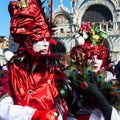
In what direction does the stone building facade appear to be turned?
toward the camera

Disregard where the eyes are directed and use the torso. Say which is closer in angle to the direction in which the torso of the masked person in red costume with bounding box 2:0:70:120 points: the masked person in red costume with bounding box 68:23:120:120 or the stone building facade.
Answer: the masked person in red costume

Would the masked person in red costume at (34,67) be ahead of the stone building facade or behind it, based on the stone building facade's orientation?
ahead

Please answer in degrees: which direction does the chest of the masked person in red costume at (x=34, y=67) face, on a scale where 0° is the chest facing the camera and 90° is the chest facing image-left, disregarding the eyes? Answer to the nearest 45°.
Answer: approximately 315°

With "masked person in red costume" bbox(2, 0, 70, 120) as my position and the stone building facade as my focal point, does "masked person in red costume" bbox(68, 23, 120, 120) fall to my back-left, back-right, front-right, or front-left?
front-right

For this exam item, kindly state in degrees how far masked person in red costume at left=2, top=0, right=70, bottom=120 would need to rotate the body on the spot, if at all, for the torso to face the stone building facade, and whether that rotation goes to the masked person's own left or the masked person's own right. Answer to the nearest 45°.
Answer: approximately 135° to the masked person's own left

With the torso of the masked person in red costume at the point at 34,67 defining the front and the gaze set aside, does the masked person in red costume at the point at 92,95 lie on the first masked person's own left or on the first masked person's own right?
on the first masked person's own left

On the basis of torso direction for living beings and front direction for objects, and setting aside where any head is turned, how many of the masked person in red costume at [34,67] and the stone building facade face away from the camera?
0

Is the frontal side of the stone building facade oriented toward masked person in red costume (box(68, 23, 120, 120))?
yes
